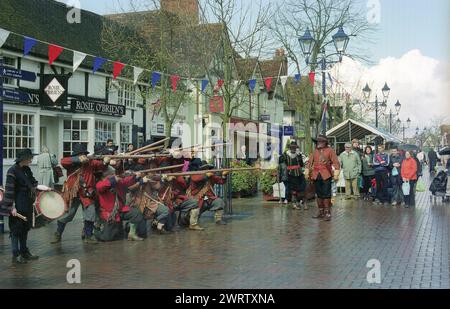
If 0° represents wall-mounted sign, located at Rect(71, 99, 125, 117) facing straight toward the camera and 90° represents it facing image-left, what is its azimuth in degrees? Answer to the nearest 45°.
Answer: approximately 315°

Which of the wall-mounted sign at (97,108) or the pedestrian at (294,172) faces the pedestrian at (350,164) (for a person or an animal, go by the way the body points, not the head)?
the wall-mounted sign

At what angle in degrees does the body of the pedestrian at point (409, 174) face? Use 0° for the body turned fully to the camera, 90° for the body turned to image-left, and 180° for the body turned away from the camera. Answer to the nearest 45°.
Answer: approximately 45°

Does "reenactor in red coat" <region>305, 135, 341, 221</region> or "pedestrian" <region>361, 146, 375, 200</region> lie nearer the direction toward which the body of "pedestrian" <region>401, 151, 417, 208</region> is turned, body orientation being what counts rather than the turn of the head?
the reenactor in red coat

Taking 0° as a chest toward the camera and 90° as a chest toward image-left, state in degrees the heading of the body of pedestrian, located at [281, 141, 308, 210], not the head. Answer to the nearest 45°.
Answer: approximately 0°

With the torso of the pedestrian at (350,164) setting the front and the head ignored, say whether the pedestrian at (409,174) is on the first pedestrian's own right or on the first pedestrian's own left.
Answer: on the first pedestrian's own left

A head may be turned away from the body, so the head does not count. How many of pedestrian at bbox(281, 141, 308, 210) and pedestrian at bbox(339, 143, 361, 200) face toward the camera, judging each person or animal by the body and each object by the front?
2
